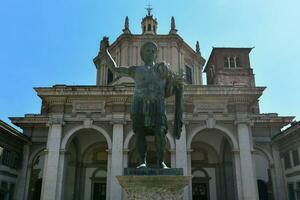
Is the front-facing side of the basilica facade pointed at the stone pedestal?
yes

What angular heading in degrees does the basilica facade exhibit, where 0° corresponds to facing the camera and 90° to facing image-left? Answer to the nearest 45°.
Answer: approximately 0°

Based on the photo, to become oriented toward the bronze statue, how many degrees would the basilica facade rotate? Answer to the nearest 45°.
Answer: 0° — it already faces it

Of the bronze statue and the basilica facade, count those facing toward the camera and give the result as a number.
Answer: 2

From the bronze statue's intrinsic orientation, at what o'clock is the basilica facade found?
The basilica facade is roughly at 6 o'clock from the bronze statue.
